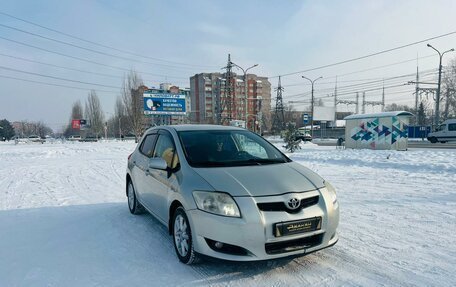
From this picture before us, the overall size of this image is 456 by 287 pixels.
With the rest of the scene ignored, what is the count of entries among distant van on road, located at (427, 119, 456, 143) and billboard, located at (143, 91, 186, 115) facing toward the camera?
1

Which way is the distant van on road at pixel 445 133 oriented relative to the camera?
to the viewer's left

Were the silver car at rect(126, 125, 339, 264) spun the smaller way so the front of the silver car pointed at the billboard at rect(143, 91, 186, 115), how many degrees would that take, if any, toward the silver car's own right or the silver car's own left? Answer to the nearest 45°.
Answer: approximately 135° to the silver car's own left

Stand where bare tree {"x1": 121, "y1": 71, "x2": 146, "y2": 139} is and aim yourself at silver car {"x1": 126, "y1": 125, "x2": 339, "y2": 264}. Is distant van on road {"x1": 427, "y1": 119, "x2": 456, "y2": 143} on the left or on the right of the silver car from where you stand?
left

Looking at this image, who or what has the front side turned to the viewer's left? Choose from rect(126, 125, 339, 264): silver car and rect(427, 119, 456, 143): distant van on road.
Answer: the distant van on road

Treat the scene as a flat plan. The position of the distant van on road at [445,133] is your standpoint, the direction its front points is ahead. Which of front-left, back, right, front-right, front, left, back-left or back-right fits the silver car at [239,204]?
left

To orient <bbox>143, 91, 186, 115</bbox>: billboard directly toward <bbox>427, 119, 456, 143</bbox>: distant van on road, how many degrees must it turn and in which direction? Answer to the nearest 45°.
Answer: approximately 90° to its left

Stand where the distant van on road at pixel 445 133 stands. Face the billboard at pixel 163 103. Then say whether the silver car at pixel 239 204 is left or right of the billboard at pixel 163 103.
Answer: left

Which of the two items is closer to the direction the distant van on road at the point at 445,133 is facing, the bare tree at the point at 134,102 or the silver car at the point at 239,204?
the bare tree
